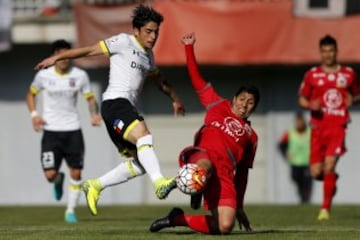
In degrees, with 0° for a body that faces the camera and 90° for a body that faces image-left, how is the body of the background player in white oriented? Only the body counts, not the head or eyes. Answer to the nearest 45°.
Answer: approximately 0°

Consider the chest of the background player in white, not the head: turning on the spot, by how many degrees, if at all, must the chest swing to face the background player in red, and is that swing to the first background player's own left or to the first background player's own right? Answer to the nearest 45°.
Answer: approximately 90° to the first background player's own left

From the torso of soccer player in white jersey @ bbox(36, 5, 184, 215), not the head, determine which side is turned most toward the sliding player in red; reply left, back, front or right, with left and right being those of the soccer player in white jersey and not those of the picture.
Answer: front

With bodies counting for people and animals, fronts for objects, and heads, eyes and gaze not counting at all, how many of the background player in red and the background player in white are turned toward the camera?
2

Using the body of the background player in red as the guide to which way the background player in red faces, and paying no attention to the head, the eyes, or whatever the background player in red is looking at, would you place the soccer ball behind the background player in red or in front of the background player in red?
in front

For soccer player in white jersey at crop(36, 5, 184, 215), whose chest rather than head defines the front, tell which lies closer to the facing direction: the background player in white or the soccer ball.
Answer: the soccer ball

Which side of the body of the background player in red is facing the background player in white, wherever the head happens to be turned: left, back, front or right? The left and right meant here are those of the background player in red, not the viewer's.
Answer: right

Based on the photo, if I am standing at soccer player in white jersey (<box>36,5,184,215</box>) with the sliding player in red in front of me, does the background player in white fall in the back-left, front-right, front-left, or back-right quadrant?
back-left
